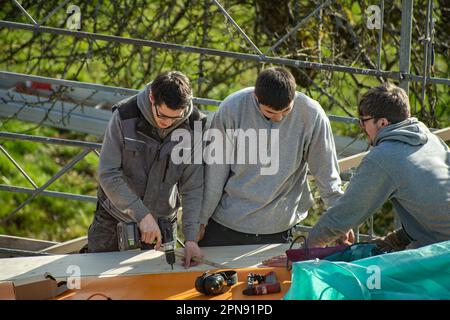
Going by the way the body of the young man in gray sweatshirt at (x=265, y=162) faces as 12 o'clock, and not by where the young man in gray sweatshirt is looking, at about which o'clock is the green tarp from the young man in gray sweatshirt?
The green tarp is roughly at 11 o'clock from the young man in gray sweatshirt.

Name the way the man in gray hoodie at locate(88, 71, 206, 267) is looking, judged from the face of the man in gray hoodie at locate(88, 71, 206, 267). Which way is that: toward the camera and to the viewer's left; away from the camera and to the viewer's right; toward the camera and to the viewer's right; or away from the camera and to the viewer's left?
toward the camera and to the viewer's right

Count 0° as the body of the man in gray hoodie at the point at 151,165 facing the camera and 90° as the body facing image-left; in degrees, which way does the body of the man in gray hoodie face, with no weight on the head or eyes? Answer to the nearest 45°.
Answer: approximately 315°

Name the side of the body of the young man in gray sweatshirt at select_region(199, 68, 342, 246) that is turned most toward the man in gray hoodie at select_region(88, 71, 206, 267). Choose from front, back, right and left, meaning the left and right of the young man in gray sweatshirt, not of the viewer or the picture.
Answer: right

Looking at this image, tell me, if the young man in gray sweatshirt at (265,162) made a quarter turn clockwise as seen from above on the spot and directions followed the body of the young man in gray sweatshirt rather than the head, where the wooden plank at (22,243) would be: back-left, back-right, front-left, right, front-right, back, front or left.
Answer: front-right

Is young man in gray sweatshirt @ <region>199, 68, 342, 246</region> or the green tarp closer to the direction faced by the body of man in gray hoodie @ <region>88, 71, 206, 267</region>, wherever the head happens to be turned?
the green tarp

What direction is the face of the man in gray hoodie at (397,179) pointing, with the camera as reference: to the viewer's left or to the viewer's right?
to the viewer's left

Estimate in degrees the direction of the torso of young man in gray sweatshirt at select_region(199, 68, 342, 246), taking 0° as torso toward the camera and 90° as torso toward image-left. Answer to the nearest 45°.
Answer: approximately 0°
